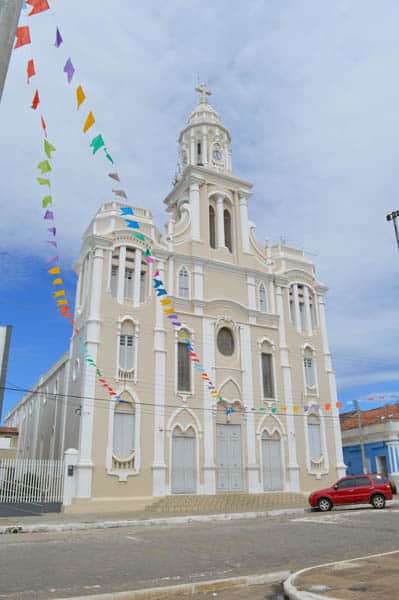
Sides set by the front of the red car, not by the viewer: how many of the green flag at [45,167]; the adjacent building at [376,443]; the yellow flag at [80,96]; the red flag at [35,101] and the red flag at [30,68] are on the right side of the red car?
1

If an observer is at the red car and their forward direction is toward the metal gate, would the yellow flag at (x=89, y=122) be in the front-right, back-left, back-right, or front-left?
front-left

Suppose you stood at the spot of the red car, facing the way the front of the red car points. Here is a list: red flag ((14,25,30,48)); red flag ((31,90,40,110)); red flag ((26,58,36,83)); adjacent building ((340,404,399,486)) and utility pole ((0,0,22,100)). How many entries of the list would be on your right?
1

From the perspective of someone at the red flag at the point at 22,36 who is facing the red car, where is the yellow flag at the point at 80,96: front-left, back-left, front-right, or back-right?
front-left

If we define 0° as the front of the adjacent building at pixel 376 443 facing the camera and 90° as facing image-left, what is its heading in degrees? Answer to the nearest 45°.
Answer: approximately 45°

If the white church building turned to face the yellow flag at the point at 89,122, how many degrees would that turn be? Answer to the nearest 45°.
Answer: approximately 45° to its right

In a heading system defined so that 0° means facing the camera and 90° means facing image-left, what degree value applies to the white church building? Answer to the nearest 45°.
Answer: approximately 315°

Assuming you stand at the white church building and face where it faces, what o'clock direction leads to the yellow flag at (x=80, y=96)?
The yellow flag is roughly at 2 o'clock from the white church building.

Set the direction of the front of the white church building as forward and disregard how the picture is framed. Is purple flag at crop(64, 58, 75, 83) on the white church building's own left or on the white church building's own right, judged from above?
on the white church building's own right

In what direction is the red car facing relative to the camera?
to the viewer's left
